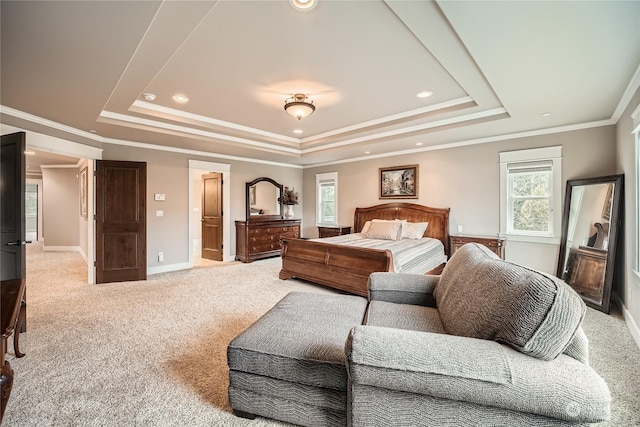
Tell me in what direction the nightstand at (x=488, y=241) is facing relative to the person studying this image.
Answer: facing the viewer and to the left of the viewer

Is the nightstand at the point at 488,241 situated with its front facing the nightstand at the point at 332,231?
no

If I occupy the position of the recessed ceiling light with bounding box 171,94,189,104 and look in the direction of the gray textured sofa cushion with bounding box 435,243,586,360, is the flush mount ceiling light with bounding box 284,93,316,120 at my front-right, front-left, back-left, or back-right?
front-left

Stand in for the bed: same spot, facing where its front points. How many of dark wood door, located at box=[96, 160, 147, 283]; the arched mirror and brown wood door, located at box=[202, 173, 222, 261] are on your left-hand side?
0

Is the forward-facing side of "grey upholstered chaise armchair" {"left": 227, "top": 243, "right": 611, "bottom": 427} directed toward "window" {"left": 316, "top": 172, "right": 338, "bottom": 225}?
no

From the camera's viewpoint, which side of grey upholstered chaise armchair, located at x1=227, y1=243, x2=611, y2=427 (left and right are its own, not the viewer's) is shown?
left

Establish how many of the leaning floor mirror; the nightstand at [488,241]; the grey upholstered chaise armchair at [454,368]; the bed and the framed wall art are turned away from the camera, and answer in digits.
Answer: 0

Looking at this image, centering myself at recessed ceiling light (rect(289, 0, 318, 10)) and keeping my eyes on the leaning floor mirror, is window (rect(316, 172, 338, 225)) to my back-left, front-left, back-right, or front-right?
front-left

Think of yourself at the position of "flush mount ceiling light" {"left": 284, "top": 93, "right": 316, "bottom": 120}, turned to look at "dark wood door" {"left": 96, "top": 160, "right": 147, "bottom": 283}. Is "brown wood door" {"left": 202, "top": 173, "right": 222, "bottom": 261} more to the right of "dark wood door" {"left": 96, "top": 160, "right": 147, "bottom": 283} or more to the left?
right

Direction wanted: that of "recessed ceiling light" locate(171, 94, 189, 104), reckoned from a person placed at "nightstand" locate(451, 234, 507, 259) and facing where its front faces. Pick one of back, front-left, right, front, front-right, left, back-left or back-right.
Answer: front

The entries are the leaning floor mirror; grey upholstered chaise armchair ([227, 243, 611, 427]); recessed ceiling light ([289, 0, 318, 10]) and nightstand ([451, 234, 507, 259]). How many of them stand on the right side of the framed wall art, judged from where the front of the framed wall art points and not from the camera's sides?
0

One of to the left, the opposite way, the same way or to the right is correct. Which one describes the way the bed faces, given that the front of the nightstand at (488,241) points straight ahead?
the same way

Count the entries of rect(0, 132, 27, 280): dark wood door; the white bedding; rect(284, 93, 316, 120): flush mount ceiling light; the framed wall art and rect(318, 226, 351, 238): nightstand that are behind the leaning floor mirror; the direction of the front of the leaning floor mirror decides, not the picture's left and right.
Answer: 0

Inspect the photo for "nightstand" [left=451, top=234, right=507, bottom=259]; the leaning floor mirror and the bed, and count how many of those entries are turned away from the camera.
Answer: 0

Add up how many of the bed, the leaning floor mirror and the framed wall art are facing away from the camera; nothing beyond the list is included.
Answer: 0

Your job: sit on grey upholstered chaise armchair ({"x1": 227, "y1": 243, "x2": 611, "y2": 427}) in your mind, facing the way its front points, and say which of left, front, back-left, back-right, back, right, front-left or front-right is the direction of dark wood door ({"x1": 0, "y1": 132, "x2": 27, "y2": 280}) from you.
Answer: front

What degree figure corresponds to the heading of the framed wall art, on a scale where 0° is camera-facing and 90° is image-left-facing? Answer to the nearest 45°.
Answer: approximately 45°
